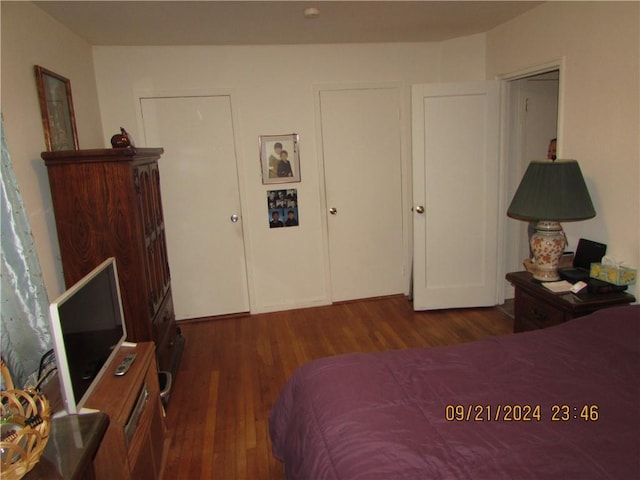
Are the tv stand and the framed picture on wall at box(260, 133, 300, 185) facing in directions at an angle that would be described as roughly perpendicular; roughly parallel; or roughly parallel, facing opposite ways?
roughly perpendicular

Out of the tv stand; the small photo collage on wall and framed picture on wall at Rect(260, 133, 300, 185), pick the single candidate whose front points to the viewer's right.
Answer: the tv stand

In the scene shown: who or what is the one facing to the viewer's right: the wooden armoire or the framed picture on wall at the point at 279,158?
the wooden armoire

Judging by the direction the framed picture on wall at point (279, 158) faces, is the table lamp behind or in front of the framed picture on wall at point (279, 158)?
in front

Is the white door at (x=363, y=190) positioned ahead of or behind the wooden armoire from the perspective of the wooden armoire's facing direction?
ahead

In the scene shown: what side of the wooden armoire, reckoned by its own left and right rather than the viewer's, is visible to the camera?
right

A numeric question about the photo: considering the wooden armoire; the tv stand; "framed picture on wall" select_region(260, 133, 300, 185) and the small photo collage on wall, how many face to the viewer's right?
2

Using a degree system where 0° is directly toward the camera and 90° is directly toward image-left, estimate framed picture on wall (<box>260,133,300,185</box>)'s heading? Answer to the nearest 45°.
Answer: approximately 0°

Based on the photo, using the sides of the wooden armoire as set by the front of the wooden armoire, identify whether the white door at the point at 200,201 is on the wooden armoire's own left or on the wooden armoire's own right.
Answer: on the wooden armoire's own left

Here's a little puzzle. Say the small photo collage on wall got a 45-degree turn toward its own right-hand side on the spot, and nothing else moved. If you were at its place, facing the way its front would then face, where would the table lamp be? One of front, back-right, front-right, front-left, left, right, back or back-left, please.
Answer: left

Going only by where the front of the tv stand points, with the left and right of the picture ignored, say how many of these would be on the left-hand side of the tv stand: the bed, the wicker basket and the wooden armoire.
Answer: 1

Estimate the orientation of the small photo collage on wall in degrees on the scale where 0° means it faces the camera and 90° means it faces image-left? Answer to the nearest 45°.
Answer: approximately 0°

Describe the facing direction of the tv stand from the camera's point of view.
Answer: facing to the right of the viewer

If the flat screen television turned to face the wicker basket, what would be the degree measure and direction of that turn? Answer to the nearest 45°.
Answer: approximately 45° to its right

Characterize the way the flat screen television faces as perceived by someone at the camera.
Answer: facing the viewer and to the right of the viewer

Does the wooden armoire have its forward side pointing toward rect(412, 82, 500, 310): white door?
yes

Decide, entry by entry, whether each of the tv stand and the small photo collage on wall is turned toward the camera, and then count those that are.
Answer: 1
